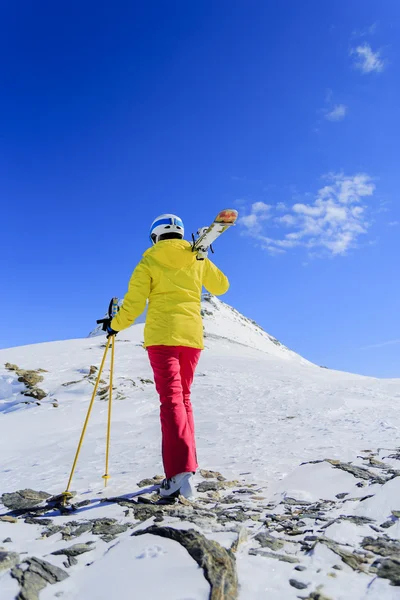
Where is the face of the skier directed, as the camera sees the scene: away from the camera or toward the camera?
away from the camera

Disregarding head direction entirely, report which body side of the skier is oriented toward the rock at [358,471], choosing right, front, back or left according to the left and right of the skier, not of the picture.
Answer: right

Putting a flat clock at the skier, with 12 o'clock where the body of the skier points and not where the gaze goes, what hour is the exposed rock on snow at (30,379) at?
The exposed rock on snow is roughly at 11 o'clock from the skier.

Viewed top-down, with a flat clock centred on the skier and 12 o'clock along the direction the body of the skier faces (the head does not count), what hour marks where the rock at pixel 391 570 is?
The rock is roughly at 5 o'clock from the skier.

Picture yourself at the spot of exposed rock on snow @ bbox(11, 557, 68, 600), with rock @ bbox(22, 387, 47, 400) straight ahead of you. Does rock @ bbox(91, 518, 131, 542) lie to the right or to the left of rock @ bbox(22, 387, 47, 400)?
right

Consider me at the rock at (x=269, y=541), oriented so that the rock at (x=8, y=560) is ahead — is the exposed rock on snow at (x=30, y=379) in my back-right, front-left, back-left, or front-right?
front-right

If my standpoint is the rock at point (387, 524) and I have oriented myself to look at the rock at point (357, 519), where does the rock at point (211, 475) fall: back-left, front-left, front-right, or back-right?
front-right

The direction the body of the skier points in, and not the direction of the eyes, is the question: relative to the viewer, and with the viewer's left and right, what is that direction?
facing away from the viewer

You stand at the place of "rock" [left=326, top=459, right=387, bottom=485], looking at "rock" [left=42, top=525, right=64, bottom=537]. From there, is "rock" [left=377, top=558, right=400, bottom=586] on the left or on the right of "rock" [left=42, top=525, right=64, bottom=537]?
left
